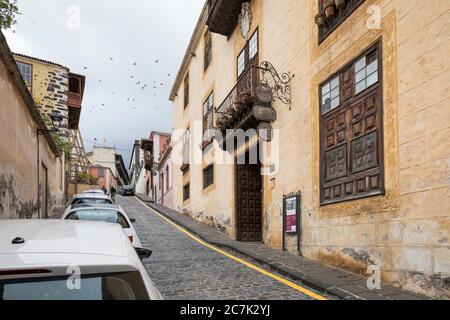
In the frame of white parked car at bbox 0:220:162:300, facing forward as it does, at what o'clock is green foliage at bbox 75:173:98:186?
The green foliage is roughly at 12 o'clock from the white parked car.

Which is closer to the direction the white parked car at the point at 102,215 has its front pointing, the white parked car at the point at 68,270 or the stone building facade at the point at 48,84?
the stone building facade

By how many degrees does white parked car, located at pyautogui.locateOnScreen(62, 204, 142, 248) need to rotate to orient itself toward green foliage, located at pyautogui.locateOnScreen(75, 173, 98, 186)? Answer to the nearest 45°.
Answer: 0° — it already faces it

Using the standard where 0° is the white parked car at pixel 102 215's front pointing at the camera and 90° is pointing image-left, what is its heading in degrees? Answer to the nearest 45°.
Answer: approximately 180°

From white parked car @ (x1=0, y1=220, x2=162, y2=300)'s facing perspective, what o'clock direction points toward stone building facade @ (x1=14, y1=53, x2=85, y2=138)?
The stone building facade is roughly at 12 o'clock from the white parked car.

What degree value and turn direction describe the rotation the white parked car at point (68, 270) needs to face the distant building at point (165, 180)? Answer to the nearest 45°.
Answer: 0° — it already faces it

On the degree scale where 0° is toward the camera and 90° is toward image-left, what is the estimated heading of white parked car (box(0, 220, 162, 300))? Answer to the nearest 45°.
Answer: approximately 180°

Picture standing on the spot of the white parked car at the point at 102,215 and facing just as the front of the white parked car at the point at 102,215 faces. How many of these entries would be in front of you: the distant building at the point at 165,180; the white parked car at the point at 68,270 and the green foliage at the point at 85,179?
2

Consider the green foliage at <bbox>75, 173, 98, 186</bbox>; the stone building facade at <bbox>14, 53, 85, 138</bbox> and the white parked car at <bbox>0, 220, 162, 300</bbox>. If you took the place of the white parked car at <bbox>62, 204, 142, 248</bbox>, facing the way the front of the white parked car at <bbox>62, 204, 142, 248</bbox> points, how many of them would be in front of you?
2

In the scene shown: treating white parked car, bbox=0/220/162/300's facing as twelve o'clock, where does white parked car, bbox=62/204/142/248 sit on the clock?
white parked car, bbox=62/204/142/248 is roughly at 12 o'clock from white parked car, bbox=0/220/162/300.

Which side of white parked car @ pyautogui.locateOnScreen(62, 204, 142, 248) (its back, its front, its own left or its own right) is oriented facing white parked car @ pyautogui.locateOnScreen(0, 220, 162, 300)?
back
